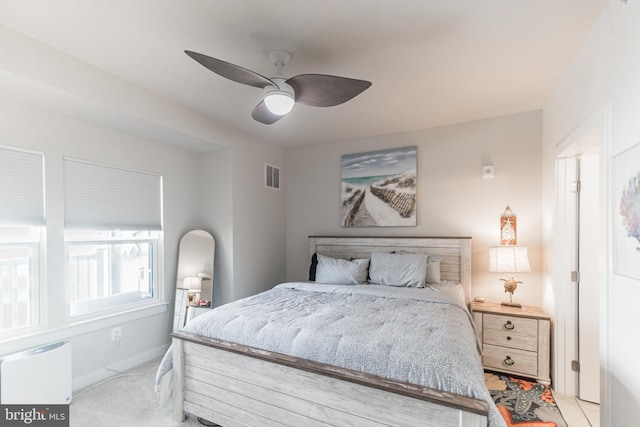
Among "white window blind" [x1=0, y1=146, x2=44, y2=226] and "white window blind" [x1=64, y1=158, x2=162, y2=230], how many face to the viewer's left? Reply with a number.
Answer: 0

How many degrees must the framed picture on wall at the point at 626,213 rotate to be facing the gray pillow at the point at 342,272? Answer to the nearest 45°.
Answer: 0° — it already faces it

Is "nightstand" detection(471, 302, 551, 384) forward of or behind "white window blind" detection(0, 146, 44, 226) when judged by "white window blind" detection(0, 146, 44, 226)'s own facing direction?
forward

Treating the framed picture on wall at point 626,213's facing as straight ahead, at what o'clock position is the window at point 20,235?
The window is roughly at 11 o'clock from the framed picture on wall.

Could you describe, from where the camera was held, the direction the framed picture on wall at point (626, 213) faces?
facing to the left of the viewer

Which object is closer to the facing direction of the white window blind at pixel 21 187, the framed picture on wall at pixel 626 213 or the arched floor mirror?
the framed picture on wall

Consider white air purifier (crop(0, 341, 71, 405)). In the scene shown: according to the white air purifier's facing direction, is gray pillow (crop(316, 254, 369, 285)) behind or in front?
in front

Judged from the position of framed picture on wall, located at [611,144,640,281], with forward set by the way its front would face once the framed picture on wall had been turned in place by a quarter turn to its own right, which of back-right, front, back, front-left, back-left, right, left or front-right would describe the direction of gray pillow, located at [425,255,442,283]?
front-left

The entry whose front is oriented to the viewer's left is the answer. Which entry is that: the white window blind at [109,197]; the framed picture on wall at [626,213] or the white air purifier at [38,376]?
the framed picture on wall

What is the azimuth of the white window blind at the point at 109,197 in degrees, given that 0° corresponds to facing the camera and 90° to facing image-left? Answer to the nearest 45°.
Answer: approximately 315°

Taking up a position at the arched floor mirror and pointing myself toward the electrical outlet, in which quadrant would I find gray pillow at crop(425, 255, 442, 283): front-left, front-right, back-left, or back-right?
back-left

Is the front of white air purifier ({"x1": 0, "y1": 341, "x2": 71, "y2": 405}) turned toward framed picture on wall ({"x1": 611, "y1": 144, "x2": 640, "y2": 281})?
yes
